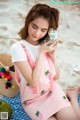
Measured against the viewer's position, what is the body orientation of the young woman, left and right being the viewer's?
facing the viewer and to the right of the viewer
